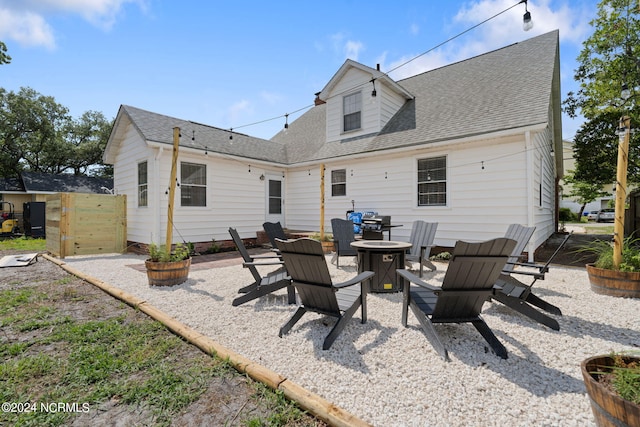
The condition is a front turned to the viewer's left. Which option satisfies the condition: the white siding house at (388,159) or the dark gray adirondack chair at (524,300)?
the dark gray adirondack chair

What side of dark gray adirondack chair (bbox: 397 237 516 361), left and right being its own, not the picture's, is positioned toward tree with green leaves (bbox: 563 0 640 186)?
right

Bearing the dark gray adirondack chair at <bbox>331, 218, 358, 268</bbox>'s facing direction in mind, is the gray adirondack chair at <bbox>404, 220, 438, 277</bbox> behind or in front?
in front

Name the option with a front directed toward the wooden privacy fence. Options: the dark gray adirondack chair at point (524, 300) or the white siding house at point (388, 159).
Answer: the dark gray adirondack chair

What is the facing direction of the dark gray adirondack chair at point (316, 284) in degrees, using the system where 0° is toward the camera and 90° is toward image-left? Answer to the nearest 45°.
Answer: approximately 225°

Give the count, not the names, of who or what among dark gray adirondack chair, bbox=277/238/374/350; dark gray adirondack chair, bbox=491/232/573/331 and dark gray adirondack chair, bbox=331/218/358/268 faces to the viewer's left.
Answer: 1

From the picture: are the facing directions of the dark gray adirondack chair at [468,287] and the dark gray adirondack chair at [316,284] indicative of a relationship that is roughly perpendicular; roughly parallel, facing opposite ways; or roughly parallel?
roughly perpendicular

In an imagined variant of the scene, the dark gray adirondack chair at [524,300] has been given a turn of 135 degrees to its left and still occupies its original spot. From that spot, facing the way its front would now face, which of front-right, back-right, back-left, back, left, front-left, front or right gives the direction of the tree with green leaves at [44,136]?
back-right

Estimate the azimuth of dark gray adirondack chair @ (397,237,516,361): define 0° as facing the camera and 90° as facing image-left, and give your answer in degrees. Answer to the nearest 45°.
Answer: approximately 135°

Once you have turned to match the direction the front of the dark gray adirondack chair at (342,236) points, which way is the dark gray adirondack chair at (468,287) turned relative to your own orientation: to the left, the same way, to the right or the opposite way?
the opposite way

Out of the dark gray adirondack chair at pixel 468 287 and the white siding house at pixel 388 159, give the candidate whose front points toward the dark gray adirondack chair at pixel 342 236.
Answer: the dark gray adirondack chair at pixel 468 287

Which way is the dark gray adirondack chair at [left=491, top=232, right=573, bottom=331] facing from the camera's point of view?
to the viewer's left

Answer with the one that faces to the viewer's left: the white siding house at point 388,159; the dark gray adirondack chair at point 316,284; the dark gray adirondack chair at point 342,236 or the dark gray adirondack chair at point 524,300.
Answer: the dark gray adirondack chair at point 524,300
